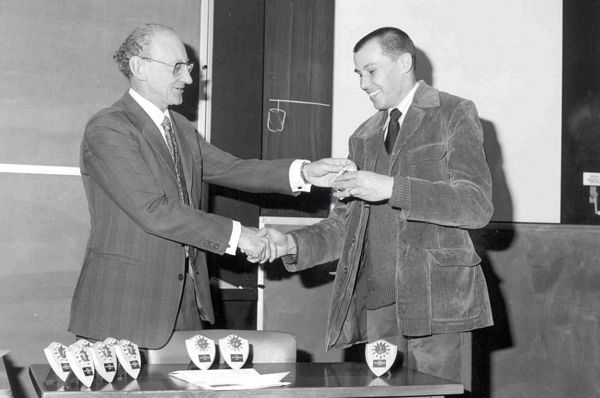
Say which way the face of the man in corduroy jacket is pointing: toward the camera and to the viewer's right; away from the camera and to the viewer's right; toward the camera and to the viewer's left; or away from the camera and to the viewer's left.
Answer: toward the camera and to the viewer's left

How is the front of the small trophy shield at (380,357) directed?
toward the camera

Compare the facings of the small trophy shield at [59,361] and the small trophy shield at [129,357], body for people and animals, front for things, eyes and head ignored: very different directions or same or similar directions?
same or similar directions

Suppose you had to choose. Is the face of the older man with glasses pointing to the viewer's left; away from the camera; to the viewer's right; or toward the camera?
to the viewer's right

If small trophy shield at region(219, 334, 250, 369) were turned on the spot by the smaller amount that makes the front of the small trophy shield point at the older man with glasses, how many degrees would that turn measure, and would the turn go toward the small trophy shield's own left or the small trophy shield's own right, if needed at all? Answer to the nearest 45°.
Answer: approximately 135° to the small trophy shield's own right

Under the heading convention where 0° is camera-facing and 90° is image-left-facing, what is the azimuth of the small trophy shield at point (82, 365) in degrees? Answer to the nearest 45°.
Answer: approximately 315°

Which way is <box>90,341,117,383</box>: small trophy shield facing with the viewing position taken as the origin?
facing the viewer and to the right of the viewer

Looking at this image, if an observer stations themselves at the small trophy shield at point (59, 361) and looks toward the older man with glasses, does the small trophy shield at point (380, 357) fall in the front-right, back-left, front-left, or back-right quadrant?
front-right

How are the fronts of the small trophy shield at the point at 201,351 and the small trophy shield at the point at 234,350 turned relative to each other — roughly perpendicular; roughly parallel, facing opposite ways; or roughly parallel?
roughly parallel

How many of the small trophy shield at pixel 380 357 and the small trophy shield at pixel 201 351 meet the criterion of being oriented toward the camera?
2

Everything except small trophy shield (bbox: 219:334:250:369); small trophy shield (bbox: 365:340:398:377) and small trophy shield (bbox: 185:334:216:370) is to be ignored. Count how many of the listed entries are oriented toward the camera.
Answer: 3

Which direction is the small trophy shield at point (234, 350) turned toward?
toward the camera
